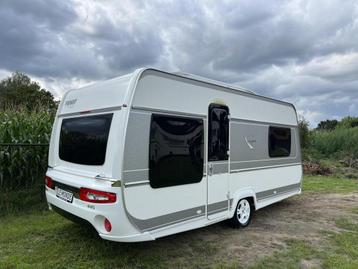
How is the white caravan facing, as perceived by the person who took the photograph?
facing away from the viewer and to the right of the viewer
